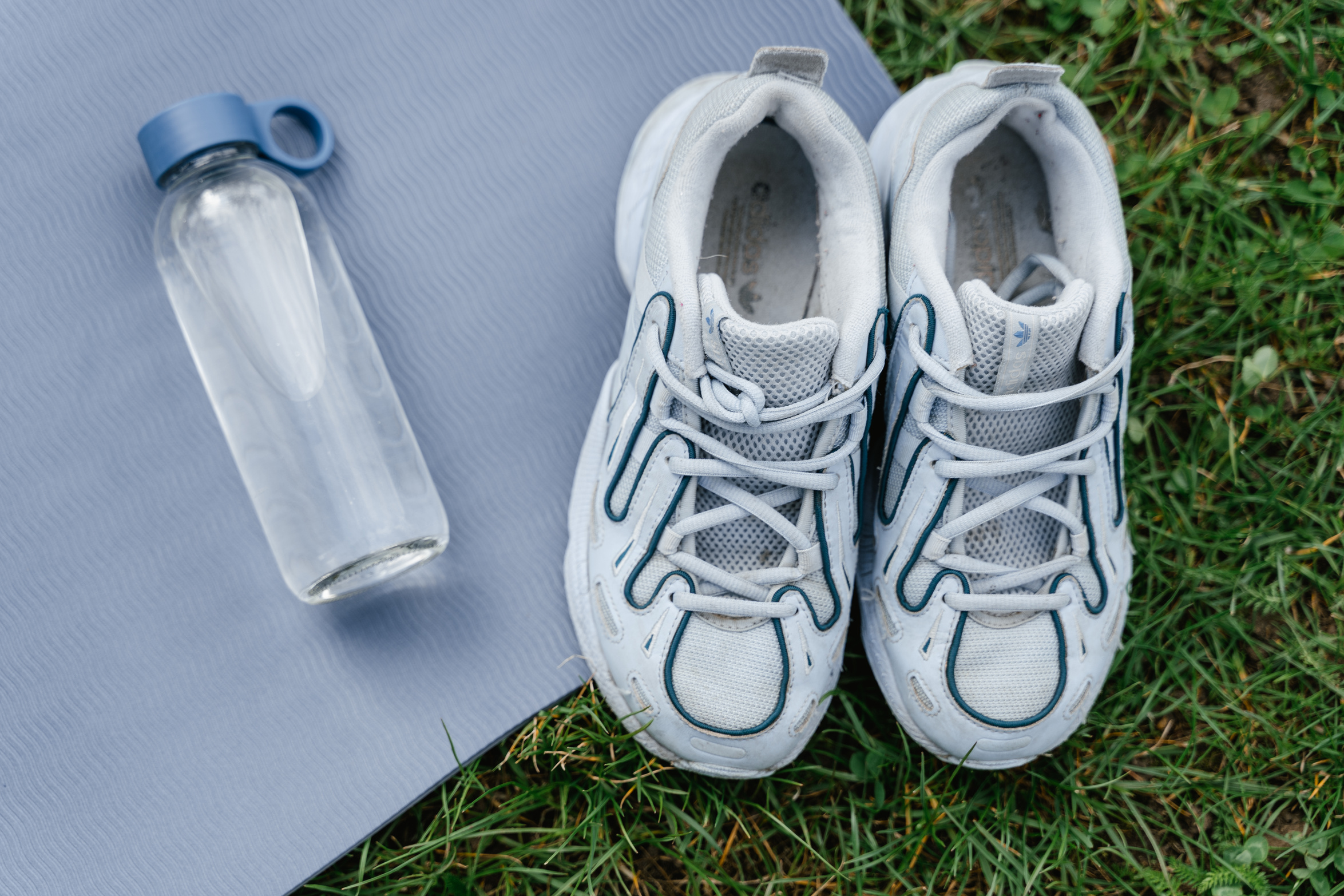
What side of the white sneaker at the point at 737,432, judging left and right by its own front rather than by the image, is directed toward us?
front

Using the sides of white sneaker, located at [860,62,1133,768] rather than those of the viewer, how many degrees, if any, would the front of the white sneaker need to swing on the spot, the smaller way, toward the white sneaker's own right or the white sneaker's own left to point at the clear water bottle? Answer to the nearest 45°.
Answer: approximately 90° to the white sneaker's own right

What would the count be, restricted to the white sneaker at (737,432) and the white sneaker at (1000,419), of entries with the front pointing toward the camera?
2

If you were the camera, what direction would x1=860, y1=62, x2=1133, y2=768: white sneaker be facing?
facing the viewer

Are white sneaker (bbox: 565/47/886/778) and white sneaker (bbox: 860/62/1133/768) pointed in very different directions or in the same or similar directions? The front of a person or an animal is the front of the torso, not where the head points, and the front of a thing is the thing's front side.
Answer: same or similar directions

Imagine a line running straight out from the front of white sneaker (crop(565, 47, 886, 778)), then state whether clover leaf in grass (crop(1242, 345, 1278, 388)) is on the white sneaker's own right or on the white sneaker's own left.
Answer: on the white sneaker's own left
